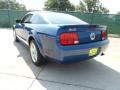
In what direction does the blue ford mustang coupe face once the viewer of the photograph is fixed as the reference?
facing away from the viewer and to the left of the viewer
